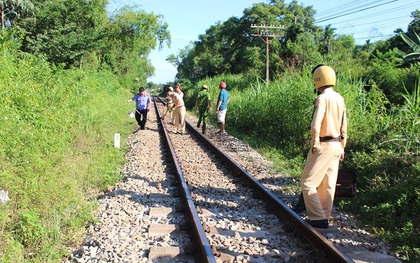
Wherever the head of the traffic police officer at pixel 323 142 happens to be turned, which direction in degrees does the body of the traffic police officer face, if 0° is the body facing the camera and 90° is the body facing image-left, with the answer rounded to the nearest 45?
approximately 135°

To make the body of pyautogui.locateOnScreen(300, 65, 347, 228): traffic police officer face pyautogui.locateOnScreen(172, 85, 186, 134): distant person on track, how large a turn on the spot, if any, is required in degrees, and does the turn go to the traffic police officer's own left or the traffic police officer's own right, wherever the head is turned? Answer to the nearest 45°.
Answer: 0° — they already face them

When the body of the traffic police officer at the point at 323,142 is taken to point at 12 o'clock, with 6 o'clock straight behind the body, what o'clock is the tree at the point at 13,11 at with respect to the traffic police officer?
The tree is roughly at 12 o'clock from the traffic police officer.

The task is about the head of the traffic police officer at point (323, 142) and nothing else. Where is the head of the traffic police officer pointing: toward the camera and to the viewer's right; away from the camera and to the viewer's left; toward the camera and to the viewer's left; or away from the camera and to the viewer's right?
away from the camera and to the viewer's left
